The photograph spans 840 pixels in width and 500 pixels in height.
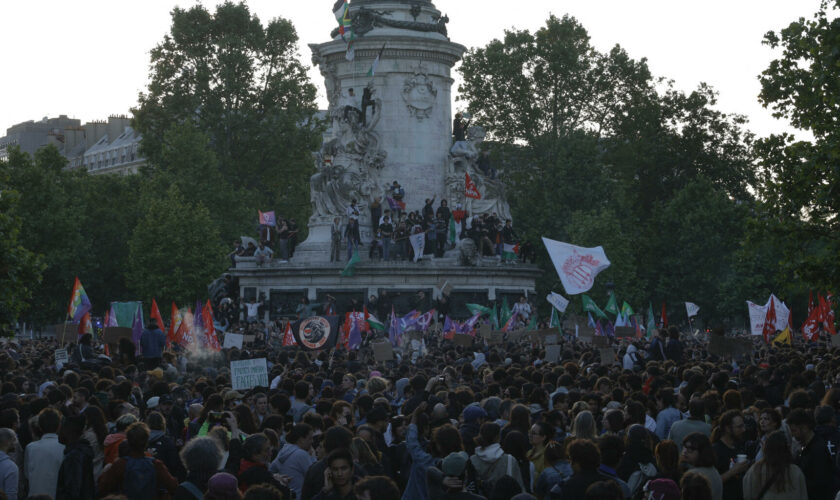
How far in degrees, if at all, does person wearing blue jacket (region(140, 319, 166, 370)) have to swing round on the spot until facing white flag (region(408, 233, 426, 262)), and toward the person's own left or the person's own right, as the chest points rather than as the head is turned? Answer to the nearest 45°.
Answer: approximately 45° to the person's own right

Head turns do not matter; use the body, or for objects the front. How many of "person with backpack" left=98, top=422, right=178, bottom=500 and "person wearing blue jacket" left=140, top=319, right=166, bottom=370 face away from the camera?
2

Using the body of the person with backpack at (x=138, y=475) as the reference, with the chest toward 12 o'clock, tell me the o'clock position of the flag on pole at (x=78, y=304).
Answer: The flag on pole is roughly at 12 o'clock from the person with backpack.

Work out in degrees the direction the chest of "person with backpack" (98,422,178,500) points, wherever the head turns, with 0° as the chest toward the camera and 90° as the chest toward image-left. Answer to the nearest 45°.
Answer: approximately 180°

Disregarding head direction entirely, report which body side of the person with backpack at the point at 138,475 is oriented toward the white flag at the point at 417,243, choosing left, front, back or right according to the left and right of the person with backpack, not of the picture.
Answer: front

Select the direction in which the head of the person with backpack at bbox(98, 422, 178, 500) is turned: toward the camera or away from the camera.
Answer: away from the camera

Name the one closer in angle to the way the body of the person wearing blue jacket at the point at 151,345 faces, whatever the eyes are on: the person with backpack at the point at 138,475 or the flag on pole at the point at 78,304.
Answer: the flag on pole

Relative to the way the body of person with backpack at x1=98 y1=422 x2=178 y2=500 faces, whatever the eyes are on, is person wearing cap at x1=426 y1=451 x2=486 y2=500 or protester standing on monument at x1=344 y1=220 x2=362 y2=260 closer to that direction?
the protester standing on monument

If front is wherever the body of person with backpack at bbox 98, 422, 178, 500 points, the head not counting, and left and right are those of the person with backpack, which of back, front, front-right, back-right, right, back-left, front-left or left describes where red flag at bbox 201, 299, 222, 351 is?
front

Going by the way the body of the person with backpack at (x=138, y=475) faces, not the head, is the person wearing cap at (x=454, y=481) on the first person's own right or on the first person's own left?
on the first person's own right

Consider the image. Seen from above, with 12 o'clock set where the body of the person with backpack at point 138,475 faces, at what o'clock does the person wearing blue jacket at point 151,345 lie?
The person wearing blue jacket is roughly at 12 o'clock from the person with backpack.

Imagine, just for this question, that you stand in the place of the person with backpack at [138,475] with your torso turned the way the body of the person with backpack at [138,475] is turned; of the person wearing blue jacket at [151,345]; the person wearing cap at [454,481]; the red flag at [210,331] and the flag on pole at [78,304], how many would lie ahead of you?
3

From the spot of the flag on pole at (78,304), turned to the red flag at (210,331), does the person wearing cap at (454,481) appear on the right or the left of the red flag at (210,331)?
right

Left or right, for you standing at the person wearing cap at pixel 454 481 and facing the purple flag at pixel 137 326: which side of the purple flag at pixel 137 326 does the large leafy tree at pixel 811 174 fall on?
right
